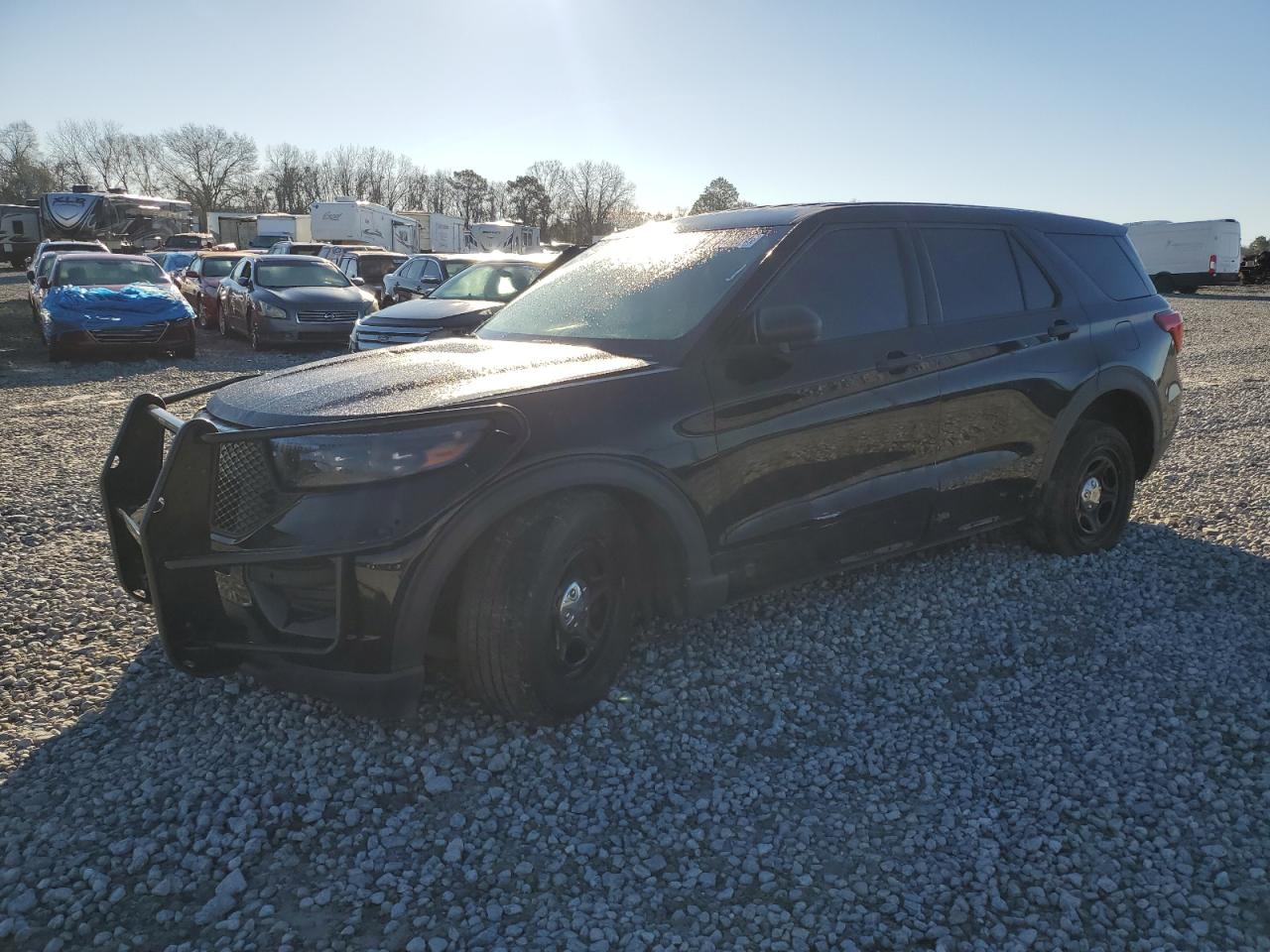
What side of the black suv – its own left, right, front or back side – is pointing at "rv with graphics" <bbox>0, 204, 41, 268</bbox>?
right

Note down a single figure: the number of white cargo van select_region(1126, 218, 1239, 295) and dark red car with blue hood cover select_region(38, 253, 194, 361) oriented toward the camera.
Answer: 1

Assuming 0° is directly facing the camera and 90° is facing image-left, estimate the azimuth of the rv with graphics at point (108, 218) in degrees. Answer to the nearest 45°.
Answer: approximately 45°

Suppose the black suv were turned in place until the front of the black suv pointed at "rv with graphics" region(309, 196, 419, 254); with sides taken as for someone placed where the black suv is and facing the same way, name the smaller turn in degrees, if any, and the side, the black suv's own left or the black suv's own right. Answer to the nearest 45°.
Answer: approximately 135° to the black suv's own right

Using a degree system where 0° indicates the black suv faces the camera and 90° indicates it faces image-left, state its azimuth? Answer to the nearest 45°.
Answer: approximately 45°

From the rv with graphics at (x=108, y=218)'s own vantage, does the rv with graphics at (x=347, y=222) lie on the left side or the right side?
on its left

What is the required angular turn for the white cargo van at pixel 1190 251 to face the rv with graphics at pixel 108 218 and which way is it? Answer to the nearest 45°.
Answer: approximately 45° to its left

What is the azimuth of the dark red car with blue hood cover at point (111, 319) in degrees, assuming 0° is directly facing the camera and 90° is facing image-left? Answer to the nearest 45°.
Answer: approximately 0°

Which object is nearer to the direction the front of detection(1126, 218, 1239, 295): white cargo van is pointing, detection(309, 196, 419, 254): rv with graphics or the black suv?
the rv with graphics

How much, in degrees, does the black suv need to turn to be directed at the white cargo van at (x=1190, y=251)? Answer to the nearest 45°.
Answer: approximately 180°

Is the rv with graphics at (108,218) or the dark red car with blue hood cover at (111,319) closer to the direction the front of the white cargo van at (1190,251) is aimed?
the rv with graphics
